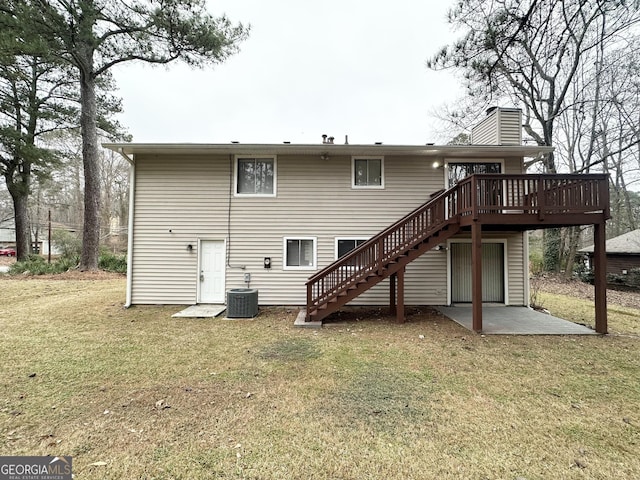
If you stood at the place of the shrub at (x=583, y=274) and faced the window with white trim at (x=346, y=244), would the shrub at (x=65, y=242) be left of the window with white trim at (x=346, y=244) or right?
right

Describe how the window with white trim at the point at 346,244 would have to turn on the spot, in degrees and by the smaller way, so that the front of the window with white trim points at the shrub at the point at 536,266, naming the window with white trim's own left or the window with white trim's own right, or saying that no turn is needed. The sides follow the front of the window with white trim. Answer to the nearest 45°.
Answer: approximately 135° to the window with white trim's own left

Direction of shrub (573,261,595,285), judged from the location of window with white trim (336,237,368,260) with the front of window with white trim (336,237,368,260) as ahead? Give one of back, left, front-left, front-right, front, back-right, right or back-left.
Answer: back-left

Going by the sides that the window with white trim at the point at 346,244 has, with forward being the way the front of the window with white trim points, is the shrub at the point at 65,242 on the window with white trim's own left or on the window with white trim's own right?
on the window with white trim's own right

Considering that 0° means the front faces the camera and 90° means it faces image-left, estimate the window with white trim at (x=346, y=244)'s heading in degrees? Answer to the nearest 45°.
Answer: approximately 0°

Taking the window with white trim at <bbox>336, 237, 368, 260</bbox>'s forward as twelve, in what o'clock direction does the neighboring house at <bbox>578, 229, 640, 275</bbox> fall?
The neighboring house is roughly at 8 o'clock from the window with white trim.
